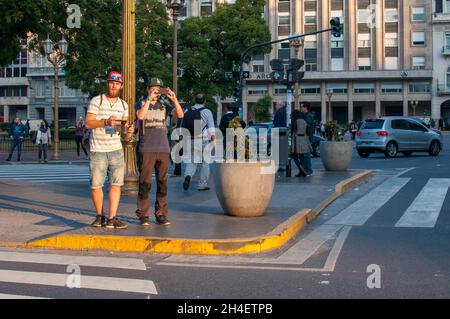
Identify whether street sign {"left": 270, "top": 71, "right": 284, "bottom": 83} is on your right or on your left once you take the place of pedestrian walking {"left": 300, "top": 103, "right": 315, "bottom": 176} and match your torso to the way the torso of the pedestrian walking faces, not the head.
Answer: on your right
